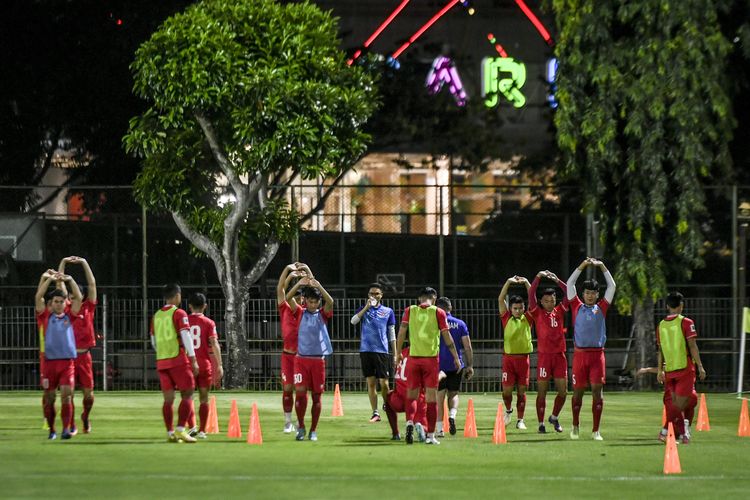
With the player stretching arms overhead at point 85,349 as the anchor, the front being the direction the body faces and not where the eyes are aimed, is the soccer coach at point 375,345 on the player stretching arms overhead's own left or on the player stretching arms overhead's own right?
on the player stretching arms overhead's own left

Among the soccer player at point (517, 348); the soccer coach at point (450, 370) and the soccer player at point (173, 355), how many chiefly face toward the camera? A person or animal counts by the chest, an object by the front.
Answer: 1

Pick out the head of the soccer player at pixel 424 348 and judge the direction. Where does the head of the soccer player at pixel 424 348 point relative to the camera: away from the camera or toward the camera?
away from the camera

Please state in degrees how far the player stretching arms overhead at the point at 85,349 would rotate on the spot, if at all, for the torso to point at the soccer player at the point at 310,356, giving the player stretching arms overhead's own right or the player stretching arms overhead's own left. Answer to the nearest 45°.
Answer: approximately 45° to the player stretching arms overhead's own left

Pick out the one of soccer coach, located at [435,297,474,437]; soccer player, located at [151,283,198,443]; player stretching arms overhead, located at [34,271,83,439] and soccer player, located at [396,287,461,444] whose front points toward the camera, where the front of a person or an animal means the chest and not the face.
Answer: the player stretching arms overhead

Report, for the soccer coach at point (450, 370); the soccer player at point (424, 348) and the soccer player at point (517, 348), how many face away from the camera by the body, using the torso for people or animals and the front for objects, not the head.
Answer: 2

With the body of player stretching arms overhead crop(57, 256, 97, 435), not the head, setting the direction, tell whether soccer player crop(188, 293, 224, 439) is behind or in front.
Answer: in front

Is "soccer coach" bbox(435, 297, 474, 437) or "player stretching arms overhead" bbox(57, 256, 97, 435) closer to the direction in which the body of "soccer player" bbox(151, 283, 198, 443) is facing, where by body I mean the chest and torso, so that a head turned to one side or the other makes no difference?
the soccer coach

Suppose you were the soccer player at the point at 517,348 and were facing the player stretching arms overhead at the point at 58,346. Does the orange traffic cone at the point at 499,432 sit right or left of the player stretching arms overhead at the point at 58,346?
left
